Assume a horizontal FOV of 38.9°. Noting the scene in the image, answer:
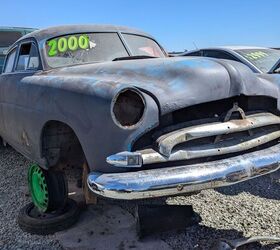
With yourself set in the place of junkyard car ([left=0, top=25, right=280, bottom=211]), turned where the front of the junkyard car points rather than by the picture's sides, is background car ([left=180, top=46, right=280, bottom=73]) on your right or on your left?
on your left

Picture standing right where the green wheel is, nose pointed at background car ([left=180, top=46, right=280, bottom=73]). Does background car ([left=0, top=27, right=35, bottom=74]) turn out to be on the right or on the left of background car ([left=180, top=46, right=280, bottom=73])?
left

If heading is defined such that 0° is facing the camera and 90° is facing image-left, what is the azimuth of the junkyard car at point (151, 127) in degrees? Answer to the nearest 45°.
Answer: approximately 315°

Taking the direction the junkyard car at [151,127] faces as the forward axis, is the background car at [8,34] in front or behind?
behind

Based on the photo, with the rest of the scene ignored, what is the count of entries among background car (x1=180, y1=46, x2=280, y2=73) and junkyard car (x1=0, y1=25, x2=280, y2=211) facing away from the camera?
0
